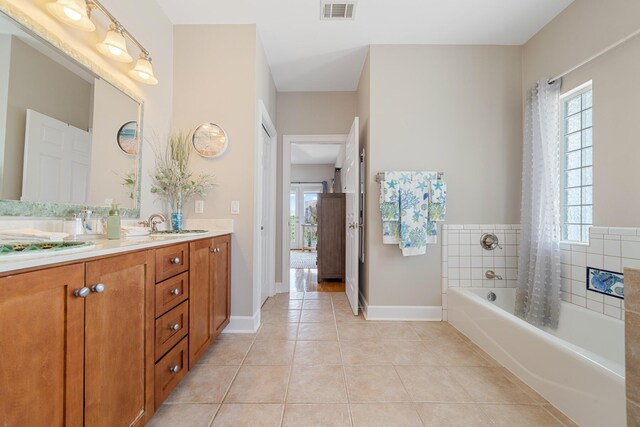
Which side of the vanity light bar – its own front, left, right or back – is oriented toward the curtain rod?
front

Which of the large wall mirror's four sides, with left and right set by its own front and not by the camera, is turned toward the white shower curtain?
front

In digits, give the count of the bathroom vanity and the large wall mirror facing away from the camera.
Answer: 0

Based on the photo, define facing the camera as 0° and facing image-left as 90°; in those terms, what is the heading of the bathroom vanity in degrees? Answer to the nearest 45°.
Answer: approximately 315°

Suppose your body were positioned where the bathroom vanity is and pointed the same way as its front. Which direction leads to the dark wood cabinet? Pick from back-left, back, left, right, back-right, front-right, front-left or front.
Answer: left

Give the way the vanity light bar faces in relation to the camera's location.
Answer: facing the viewer and to the right of the viewer

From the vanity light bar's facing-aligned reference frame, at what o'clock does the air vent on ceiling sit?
The air vent on ceiling is roughly at 11 o'clock from the vanity light bar.

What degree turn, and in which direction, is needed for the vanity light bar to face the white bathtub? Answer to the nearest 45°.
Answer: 0° — it already faces it

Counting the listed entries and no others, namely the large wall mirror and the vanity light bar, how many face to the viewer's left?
0

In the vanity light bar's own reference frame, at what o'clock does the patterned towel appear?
The patterned towel is roughly at 11 o'clock from the vanity light bar.
